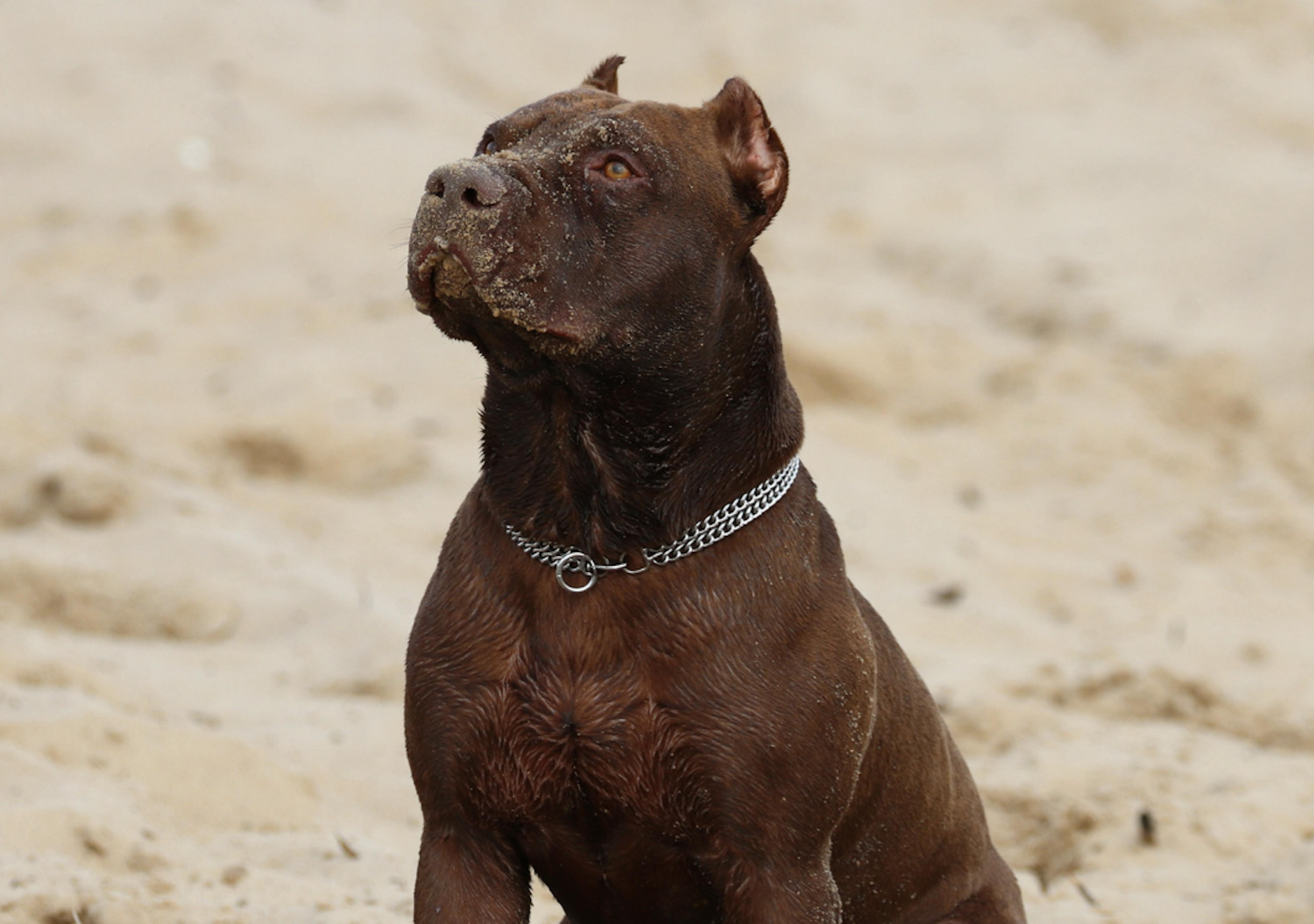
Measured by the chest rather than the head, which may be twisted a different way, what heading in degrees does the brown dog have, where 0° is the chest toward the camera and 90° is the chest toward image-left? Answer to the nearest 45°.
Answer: approximately 45°
